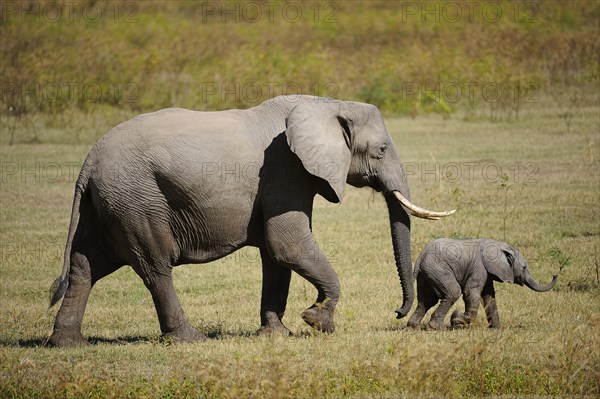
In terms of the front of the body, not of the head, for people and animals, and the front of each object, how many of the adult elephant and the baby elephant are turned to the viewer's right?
2

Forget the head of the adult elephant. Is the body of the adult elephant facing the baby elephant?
yes

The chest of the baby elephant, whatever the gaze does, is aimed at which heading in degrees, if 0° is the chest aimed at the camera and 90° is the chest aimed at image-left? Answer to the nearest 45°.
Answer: approximately 270°

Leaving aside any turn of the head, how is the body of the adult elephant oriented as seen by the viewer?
to the viewer's right

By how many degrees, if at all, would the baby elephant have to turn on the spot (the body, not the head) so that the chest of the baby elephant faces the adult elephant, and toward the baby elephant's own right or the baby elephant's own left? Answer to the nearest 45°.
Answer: approximately 180°
